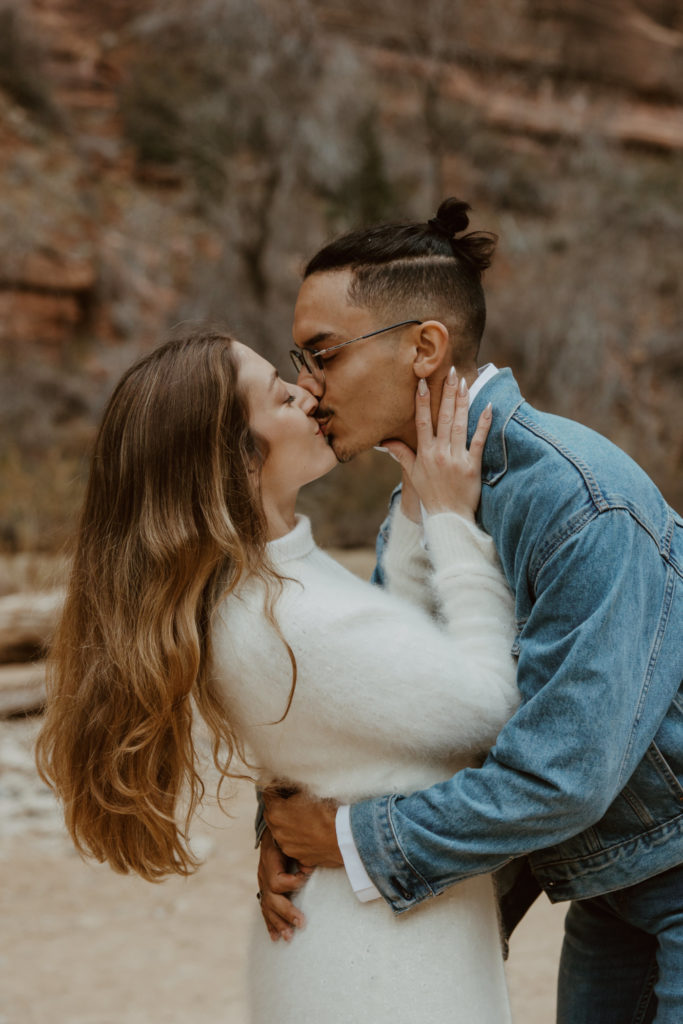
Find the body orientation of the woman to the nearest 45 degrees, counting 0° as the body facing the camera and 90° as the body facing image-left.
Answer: approximately 270°

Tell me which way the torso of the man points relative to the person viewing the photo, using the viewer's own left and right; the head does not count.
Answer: facing to the left of the viewer

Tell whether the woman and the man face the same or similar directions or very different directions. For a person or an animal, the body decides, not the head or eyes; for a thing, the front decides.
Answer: very different directions

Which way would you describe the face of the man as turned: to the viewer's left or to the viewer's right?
to the viewer's left

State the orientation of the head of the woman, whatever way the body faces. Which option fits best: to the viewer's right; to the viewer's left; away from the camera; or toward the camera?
to the viewer's right
